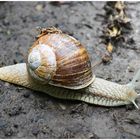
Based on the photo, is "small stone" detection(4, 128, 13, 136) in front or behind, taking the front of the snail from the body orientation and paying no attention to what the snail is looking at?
behind

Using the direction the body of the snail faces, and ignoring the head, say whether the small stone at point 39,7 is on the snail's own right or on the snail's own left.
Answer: on the snail's own left

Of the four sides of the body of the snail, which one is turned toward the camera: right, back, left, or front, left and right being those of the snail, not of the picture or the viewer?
right

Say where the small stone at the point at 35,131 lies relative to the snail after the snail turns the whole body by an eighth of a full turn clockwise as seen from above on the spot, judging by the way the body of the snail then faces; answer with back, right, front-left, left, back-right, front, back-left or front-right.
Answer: right

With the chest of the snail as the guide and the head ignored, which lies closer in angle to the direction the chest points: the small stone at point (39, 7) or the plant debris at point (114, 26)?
the plant debris

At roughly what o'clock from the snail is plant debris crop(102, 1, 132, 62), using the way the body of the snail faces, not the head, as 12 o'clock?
The plant debris is roughly at 10 o'clock from the snail.

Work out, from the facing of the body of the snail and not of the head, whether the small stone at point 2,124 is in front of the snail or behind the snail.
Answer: behind
